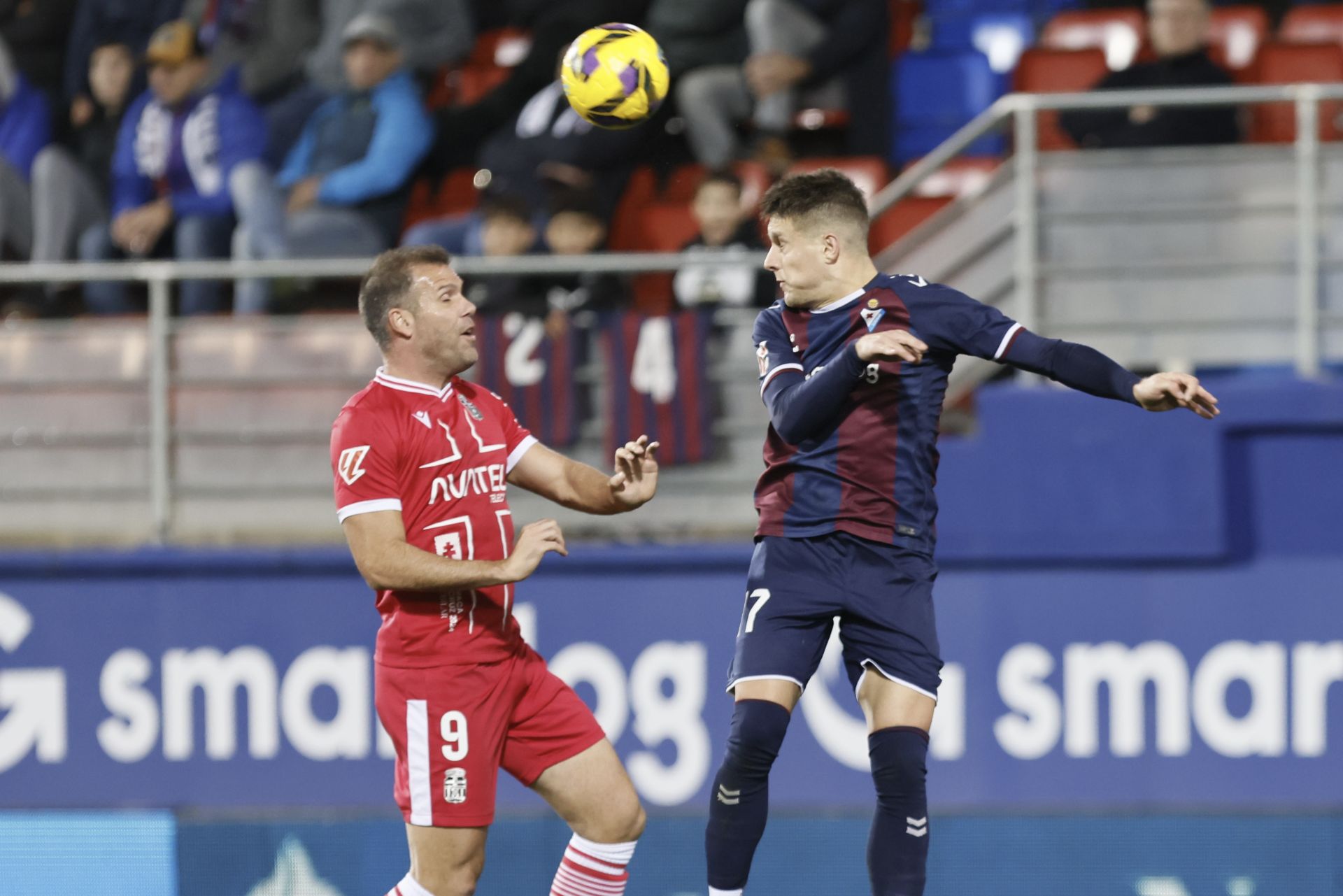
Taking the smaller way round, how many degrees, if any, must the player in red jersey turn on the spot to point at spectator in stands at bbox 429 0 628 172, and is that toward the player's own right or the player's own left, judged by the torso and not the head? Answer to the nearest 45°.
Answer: approximately 135° to the player's own left

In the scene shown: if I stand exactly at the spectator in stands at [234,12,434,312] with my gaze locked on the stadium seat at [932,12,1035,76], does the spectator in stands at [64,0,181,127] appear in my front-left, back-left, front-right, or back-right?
back-left

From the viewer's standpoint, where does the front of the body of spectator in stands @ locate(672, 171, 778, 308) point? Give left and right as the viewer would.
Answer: facing the viewer

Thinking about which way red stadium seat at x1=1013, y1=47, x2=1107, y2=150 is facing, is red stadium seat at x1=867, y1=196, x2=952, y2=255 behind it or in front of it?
in front

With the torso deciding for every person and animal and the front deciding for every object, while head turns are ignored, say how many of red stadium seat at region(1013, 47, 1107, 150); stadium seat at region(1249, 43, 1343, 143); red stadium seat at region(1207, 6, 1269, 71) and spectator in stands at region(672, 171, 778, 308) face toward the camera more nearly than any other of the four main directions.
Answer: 4

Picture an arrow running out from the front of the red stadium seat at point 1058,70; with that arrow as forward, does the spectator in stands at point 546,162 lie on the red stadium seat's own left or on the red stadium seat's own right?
on the red stadium seat's own right

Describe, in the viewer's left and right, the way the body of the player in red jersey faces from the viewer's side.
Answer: facing the viewer and to the right of the viewer

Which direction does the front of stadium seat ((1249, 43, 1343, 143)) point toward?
toward the camera

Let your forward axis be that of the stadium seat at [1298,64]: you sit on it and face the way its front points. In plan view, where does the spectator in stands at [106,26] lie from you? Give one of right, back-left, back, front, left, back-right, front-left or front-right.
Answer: right

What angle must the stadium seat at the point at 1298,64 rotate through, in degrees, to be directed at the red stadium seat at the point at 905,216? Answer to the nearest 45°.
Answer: approximately 45° to its right

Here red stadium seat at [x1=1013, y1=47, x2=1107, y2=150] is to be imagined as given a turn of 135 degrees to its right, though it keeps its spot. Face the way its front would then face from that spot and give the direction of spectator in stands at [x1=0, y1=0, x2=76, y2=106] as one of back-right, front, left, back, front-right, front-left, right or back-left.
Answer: front-left

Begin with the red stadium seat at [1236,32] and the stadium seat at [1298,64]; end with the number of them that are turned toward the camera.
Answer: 2
